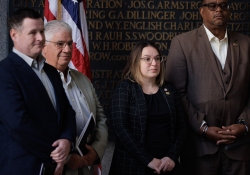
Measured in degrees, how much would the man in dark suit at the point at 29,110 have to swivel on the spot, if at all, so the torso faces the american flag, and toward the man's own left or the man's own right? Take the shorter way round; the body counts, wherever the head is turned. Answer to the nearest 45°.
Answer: approximately 135° to the man's own left

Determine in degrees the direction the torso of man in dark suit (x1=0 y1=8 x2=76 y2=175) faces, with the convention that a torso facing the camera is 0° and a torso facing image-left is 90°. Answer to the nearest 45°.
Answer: approximately 315°

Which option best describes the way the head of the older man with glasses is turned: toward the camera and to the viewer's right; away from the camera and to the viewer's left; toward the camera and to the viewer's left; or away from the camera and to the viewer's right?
toward the camera and to the viewer's right

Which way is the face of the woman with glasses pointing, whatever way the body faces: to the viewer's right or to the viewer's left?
to the viewer's right

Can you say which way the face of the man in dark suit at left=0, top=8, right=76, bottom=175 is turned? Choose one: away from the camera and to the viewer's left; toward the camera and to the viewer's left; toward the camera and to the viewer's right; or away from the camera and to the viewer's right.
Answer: toward the camera and to the viewer's right

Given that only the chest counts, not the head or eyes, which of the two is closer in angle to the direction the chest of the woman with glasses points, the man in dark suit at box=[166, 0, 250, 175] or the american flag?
the man in dark suit

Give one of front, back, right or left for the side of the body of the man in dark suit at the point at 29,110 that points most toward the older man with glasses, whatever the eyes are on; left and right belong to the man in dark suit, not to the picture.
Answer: left

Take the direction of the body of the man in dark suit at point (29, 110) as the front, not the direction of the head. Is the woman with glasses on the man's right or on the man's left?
on the man's left

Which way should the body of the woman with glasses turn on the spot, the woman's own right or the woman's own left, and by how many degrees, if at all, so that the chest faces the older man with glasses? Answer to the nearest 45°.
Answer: approximately 135° to the woman's own right

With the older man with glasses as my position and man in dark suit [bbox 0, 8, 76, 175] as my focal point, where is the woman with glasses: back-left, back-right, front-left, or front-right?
back-left
